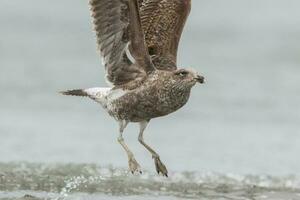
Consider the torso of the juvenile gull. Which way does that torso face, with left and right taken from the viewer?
facing to the right of the viewer
